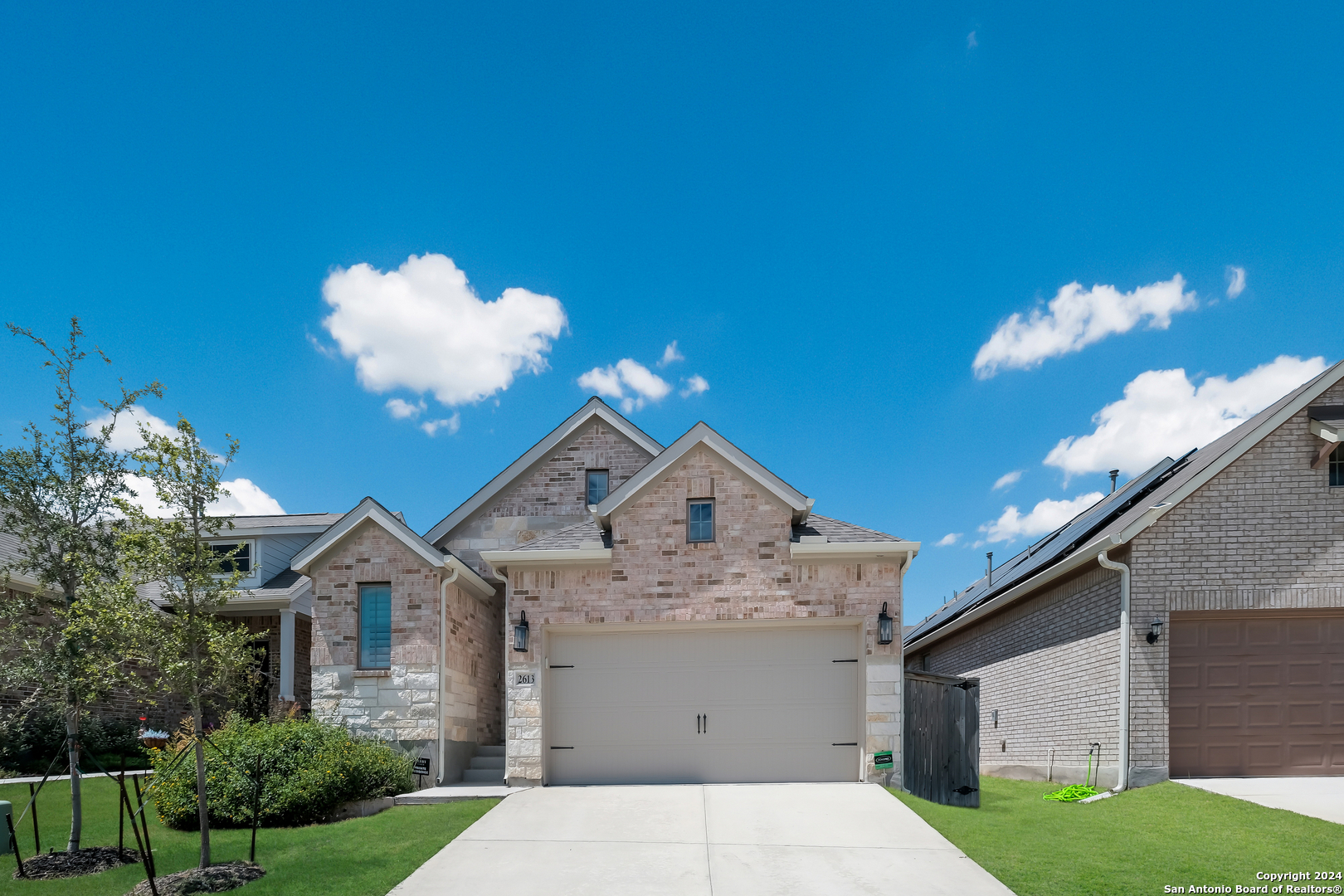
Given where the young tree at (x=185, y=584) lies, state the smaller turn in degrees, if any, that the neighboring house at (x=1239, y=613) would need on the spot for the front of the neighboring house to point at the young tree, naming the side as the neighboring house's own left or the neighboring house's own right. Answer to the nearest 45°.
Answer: approximately 45° to the neighboring house's own right

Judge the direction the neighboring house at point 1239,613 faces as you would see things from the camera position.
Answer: facing the viewer

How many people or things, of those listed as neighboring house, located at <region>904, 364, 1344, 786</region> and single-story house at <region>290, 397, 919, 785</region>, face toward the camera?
2

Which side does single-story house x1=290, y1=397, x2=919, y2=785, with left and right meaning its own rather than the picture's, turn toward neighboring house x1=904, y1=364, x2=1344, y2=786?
left

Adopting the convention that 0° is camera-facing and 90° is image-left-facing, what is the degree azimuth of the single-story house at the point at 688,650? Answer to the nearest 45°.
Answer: approximately 0°

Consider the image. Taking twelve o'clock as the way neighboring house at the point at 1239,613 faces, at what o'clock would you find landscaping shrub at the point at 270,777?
The landscaping shrub is roughly at 2 o'clock from the neighboring house.

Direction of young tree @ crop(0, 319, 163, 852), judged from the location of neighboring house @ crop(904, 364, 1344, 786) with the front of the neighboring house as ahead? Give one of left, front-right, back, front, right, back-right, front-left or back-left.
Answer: front-right

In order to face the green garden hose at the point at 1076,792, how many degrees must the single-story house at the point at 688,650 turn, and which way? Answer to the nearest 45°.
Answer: approximately 90° to its left

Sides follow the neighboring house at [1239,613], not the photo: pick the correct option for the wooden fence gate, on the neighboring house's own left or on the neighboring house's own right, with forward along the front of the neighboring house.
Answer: on the neighboring house's own right
